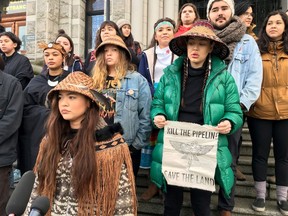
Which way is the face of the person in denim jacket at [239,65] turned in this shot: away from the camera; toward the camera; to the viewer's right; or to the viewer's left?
toward the camera

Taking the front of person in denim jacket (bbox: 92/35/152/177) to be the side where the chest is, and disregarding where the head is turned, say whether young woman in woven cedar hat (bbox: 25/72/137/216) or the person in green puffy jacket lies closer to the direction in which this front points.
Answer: the young woman in woven cedar hat

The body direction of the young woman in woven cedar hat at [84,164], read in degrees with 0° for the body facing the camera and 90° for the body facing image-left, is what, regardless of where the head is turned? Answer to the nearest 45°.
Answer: approximately 45°

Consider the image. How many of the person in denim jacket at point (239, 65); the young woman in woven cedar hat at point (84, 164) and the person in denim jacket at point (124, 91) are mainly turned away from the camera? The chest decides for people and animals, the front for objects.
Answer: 0

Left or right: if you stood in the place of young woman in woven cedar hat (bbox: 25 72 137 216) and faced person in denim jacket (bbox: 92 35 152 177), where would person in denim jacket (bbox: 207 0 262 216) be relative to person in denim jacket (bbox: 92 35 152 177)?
right

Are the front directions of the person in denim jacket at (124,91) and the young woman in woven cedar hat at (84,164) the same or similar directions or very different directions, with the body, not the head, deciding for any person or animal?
same or similar directions

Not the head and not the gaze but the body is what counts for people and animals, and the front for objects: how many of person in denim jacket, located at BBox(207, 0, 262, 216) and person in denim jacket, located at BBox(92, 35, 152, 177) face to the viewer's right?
0

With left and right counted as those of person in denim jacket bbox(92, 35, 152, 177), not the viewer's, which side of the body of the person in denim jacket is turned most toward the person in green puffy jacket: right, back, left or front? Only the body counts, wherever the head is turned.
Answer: left

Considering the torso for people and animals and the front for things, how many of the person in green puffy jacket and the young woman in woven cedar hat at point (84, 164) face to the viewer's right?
0

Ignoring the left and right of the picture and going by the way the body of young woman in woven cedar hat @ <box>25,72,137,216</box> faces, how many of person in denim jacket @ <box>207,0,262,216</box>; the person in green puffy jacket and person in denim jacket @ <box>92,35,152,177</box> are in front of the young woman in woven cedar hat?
0

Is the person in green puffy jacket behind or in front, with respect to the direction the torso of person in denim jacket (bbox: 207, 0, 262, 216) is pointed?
in front

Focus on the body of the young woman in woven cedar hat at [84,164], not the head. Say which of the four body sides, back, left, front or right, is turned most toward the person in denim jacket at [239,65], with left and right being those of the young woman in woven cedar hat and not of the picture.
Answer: back

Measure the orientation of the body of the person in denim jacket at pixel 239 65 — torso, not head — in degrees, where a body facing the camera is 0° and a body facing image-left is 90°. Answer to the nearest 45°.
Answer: approximately 45°

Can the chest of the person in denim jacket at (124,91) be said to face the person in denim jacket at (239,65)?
no

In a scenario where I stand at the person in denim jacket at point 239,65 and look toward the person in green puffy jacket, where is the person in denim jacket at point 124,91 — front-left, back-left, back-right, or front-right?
front-right

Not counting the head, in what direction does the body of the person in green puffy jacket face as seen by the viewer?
toward the camera

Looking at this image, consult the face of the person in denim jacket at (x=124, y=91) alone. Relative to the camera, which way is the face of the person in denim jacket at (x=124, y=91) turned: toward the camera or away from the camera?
toward the camera

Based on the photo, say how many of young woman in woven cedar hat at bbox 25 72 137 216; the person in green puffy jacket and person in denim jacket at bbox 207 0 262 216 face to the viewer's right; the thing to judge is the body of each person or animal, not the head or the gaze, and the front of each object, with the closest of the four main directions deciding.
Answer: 0

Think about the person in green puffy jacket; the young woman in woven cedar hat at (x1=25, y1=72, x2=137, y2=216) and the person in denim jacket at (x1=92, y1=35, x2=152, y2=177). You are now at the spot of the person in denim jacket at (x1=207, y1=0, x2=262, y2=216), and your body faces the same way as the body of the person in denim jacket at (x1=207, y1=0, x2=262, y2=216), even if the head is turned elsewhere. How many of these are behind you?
0

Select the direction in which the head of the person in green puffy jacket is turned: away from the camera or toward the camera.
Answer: toward the camera
